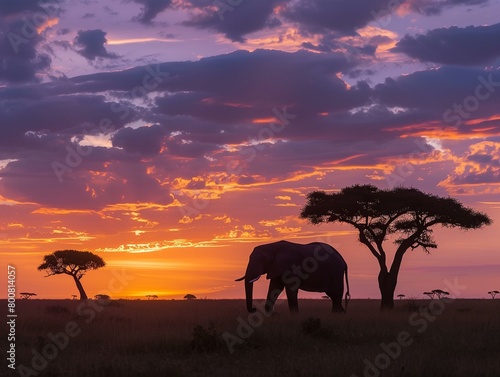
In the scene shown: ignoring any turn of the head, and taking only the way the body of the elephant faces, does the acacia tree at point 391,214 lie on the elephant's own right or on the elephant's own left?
on the elephant's own right

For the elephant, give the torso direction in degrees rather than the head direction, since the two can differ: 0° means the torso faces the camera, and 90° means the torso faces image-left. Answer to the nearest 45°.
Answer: approximately 90°
